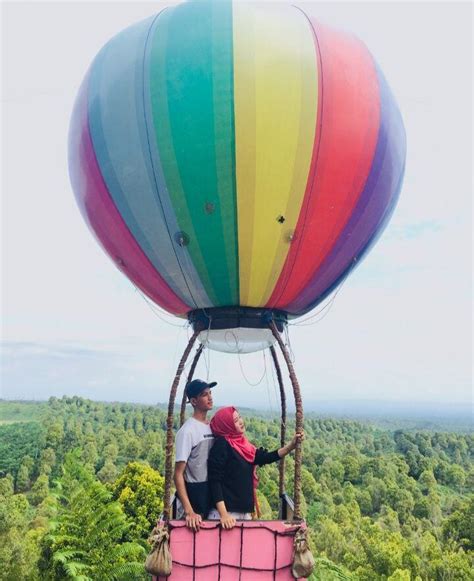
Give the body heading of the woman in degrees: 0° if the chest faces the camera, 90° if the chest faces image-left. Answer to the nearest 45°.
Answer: approximately 315°

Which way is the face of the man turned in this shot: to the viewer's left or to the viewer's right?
to the viewer's right

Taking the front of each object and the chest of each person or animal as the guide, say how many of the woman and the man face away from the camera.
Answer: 0

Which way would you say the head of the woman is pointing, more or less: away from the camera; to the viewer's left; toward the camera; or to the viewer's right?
to the viewer's right
